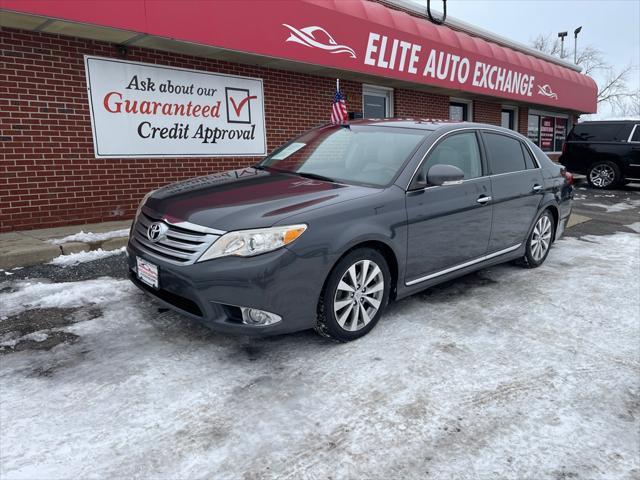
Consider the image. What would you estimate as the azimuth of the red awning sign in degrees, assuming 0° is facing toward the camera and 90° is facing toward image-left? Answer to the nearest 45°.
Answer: approximately 315°

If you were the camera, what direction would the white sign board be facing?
facing the viewer and to the right of the viewer

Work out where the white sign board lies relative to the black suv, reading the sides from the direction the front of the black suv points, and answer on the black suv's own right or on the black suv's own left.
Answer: on the black suv's own right

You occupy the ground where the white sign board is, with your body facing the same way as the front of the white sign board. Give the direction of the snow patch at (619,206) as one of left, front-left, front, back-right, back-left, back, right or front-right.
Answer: front-left

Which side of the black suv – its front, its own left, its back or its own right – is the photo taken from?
right

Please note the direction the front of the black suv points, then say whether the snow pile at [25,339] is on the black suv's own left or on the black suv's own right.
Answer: on the black suv's own right

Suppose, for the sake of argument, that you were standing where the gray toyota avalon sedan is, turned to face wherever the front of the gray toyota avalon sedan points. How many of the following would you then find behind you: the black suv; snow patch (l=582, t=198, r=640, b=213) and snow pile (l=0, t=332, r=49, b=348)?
2

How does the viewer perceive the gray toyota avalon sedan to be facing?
facing the viewer and to the left of the viewer

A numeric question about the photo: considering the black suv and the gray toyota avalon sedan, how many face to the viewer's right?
1

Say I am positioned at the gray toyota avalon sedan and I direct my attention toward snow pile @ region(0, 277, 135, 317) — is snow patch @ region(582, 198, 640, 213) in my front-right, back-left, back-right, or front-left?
back-right

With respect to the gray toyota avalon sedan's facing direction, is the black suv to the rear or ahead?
to the rear

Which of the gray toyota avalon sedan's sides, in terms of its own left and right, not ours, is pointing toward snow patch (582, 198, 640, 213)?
back

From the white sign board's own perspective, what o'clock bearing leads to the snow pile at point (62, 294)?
The snow pile is roughly at 2 o'clock from the white sign board.
